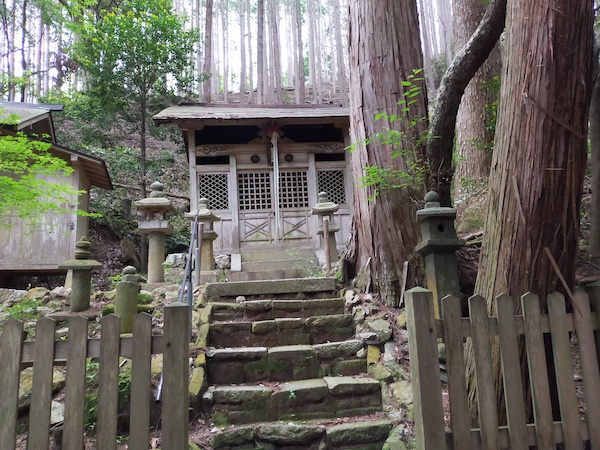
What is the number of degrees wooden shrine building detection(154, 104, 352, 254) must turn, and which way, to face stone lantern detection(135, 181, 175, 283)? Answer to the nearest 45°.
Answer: approximately 45° to its right

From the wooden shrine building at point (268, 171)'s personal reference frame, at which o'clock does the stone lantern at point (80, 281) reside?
The stone lantern is roughly at 1 o'clock from the wooden shrine building.

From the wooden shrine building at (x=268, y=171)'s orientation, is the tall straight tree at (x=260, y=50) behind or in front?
behind

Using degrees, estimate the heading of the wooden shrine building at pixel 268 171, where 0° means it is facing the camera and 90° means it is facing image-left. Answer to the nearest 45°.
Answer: approximately 0°

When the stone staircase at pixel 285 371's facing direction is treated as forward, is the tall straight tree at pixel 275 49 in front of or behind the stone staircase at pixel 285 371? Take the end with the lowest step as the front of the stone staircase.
behind

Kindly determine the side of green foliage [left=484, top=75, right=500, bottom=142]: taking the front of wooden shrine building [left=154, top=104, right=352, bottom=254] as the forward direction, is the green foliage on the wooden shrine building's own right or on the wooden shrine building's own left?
on the wooden shrine building's own left

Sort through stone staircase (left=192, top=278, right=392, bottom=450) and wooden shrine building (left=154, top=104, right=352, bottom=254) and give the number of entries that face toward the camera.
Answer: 2

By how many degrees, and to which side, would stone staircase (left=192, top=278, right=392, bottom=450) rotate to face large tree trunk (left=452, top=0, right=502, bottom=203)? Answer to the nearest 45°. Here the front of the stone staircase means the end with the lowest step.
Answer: approximately 135° to its left

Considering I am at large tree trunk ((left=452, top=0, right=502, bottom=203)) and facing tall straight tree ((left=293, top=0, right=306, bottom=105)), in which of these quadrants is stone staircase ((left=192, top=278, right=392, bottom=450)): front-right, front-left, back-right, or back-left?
back-left

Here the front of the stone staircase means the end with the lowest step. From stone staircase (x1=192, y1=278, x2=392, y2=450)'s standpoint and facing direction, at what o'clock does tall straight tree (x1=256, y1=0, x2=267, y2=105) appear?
The tall straight tree is roughly at 6 o'clock from the stone staircase.

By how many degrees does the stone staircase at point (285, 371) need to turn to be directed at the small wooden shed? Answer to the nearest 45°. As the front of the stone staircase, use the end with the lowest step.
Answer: approximately 135° to its right

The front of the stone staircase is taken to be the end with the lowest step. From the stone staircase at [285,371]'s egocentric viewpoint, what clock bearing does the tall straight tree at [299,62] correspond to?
The tall straight tree is roughly at 6 o'clock from the stone staircase.

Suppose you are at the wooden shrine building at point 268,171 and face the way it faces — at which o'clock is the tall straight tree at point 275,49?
The tall straight tree is roughly at 6 o'clock from the wooden shrine building.
